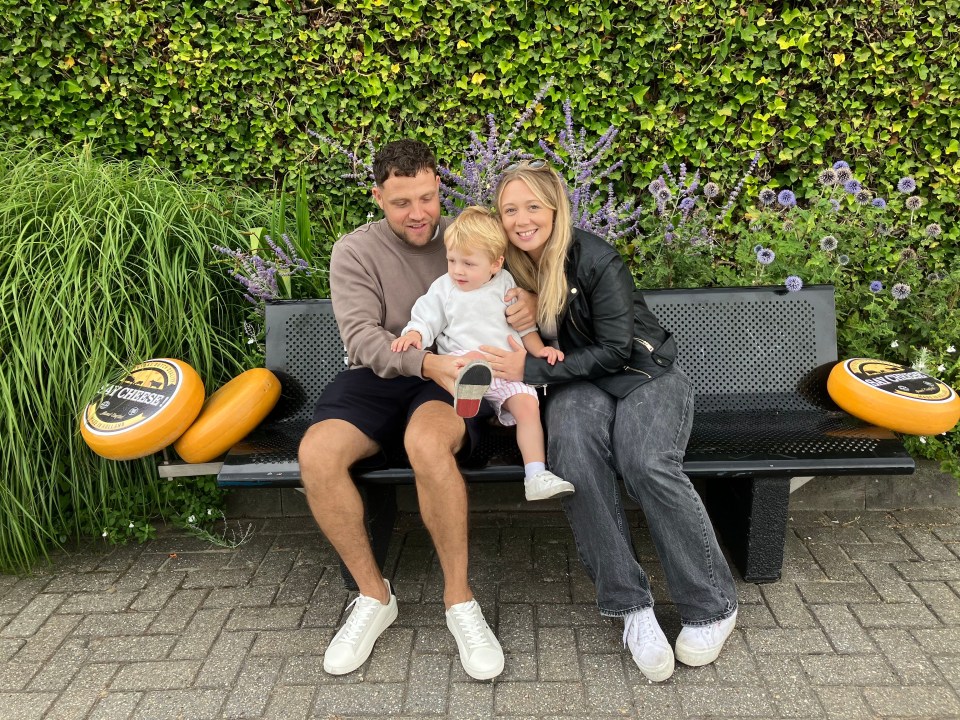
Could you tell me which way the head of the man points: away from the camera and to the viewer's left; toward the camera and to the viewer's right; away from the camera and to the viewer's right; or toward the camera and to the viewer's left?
toward the camera and to the viewer's right

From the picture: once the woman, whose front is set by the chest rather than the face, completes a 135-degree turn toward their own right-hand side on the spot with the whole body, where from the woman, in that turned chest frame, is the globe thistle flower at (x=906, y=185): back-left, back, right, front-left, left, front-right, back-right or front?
front-right

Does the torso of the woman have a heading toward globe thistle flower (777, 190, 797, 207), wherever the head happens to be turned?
no

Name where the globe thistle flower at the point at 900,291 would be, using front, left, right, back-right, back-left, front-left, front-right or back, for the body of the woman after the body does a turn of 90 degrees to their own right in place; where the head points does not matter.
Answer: right

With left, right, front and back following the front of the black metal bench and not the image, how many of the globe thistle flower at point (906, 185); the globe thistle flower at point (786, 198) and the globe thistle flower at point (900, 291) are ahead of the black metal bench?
0

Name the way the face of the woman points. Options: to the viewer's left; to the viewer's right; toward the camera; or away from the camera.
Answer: toward the camera

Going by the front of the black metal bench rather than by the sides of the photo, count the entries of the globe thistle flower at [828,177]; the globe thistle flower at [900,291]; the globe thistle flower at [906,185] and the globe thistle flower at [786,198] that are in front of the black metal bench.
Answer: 0

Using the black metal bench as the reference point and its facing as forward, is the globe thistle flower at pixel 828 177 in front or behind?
behind

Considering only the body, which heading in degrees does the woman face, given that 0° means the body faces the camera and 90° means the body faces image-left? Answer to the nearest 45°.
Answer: approximately 45°

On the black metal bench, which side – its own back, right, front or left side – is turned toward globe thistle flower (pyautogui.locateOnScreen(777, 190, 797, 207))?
back

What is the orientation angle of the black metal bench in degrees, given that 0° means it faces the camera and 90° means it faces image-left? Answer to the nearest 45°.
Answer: approximately 0°

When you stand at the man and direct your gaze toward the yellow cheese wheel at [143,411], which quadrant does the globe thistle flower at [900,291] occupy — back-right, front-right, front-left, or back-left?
back-right

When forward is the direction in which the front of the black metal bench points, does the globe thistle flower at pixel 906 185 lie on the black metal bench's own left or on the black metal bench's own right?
on the black metal bench's own left
